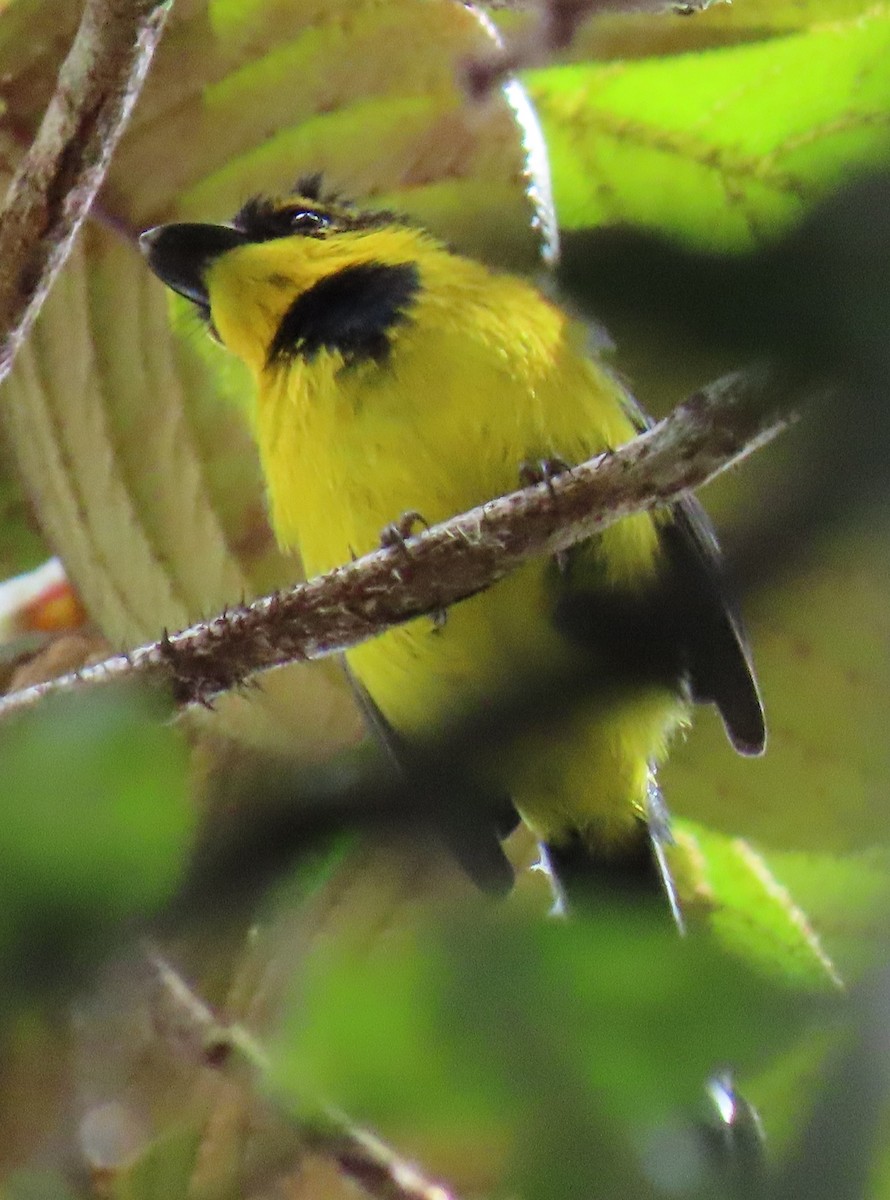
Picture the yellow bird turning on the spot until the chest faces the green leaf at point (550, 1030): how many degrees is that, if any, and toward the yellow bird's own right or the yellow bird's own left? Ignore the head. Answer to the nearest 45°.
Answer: approximately 45° to the yellow bird's own left

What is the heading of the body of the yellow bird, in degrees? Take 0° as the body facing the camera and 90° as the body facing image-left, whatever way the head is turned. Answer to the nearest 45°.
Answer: approximately 45°
